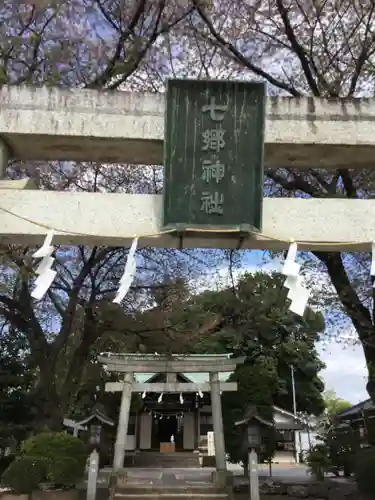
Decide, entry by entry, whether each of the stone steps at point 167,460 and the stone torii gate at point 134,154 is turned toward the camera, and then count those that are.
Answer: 2

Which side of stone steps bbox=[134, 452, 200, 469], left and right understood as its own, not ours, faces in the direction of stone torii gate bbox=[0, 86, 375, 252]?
front

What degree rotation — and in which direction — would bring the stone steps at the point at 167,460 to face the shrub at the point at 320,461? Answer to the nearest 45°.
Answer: approximately 45° to its left

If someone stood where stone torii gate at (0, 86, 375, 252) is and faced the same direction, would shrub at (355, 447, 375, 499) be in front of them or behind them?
behind

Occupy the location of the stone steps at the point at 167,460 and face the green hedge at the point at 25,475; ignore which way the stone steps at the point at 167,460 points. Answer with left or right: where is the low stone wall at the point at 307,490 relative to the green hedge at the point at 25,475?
left

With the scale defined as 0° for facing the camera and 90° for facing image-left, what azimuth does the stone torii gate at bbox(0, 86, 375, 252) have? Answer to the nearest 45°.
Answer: approximately 0°

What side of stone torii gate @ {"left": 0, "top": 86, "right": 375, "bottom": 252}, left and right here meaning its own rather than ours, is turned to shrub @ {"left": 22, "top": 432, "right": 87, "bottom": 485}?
back

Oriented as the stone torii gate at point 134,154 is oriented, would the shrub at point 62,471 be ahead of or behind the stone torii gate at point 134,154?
behind

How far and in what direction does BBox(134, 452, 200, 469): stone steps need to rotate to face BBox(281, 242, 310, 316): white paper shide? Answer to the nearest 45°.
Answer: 0° — it already faces it

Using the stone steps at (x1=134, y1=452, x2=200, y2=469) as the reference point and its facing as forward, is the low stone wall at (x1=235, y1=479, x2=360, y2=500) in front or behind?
in front

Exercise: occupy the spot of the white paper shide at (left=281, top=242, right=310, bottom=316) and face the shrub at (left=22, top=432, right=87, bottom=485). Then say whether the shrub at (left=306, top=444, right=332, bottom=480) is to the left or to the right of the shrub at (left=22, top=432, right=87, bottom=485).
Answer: right

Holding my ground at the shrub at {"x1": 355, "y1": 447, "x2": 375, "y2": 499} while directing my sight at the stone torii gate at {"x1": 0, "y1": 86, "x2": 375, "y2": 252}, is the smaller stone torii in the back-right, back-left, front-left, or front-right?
back-right

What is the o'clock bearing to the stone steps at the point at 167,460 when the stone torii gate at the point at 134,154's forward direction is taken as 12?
The stone steps is roughly at 6 o'clock from the stone torii gate.
